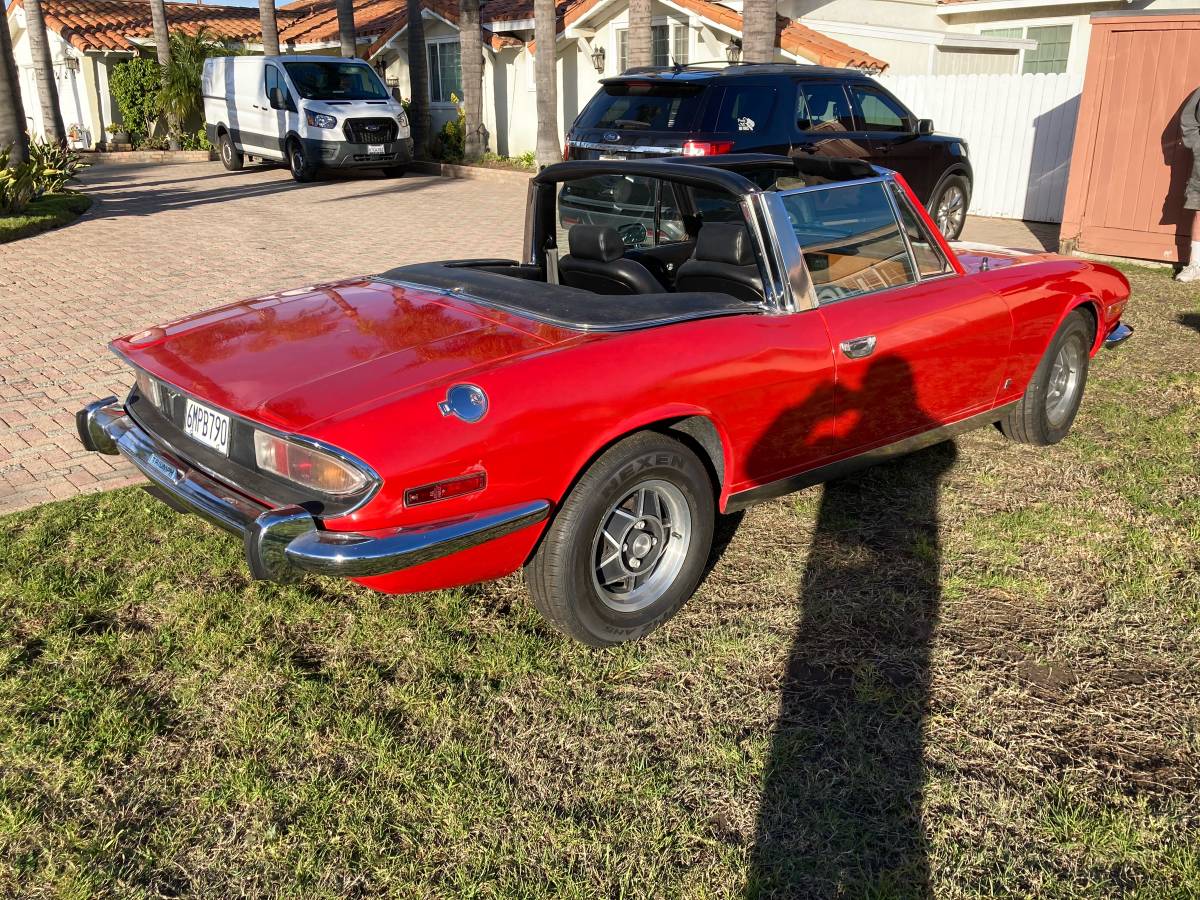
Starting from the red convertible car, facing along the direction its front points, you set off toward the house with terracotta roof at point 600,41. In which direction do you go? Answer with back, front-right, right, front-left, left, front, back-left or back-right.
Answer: front-left

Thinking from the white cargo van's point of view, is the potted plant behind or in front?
behind

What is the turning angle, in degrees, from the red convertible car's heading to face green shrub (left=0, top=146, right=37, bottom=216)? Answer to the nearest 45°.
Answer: approximately 90° to its left

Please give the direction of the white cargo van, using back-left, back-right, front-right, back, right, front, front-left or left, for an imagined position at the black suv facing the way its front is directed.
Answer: left

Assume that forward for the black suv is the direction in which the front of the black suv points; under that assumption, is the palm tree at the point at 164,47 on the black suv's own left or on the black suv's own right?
on the black suv's own left

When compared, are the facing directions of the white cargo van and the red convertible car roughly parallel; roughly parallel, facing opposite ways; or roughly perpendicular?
roughly perpendicular

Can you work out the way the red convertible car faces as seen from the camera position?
facing away from the viewer and to the right of the viewer

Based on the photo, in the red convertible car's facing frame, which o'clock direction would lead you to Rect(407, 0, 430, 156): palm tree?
The palm tree is roughly at 10 o'clock from the red convertible car.

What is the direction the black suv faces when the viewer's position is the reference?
facing away from the viewer and to the right of the viewer

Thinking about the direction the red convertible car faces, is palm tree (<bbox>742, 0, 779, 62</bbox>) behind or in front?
in front

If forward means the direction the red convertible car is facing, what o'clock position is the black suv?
The black suv is roughly at 11 o'clock from the red convertible car.
